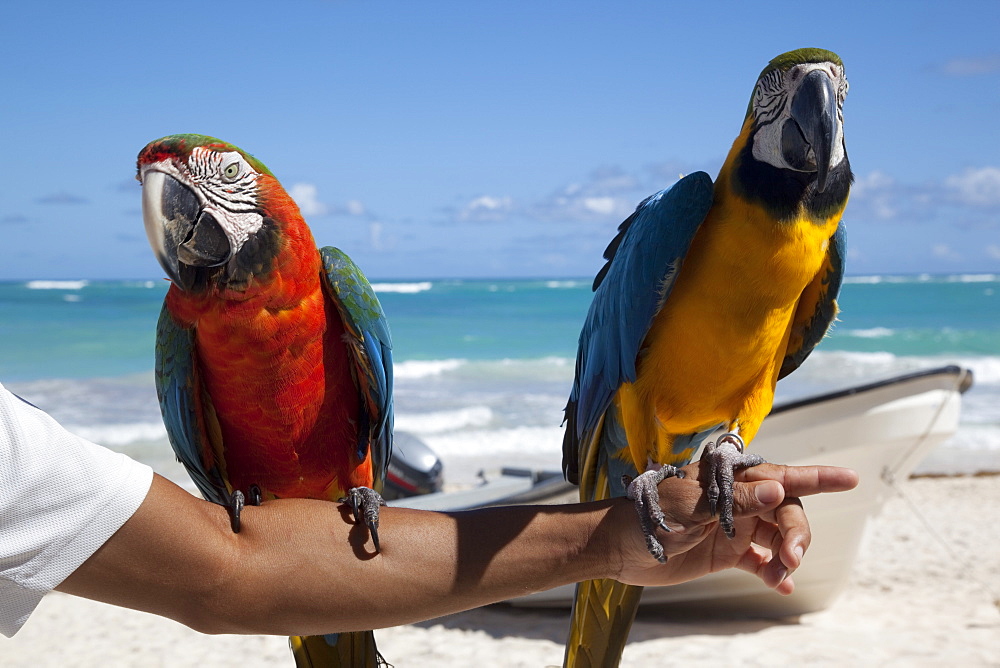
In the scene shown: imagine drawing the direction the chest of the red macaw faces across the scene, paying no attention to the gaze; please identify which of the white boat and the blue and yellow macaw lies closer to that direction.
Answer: the blue and yellow macaw

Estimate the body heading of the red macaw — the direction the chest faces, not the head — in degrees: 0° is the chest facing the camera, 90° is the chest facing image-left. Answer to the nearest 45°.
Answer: approximately 0°

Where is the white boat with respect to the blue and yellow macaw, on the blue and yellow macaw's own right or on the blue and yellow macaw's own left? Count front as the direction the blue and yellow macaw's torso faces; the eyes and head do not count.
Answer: on the blue and yellow macaw's own left

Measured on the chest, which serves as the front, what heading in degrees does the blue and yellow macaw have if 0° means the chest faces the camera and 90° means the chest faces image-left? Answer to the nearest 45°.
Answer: approximately 315°

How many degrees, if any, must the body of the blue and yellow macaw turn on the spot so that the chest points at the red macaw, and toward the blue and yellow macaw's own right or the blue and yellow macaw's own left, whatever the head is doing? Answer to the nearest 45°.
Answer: approximately 135° to the blue and yellow macaw's own right

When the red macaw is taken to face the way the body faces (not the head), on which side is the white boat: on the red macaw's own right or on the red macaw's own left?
on the red macaw's own left

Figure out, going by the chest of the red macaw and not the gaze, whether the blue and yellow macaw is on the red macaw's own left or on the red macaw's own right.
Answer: on the red macaw's own left

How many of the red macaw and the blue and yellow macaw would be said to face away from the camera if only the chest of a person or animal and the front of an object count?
0

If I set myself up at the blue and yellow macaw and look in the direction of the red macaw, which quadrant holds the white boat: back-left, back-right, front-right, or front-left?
back-right

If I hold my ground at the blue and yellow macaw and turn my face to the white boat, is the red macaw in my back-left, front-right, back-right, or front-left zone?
back-left
